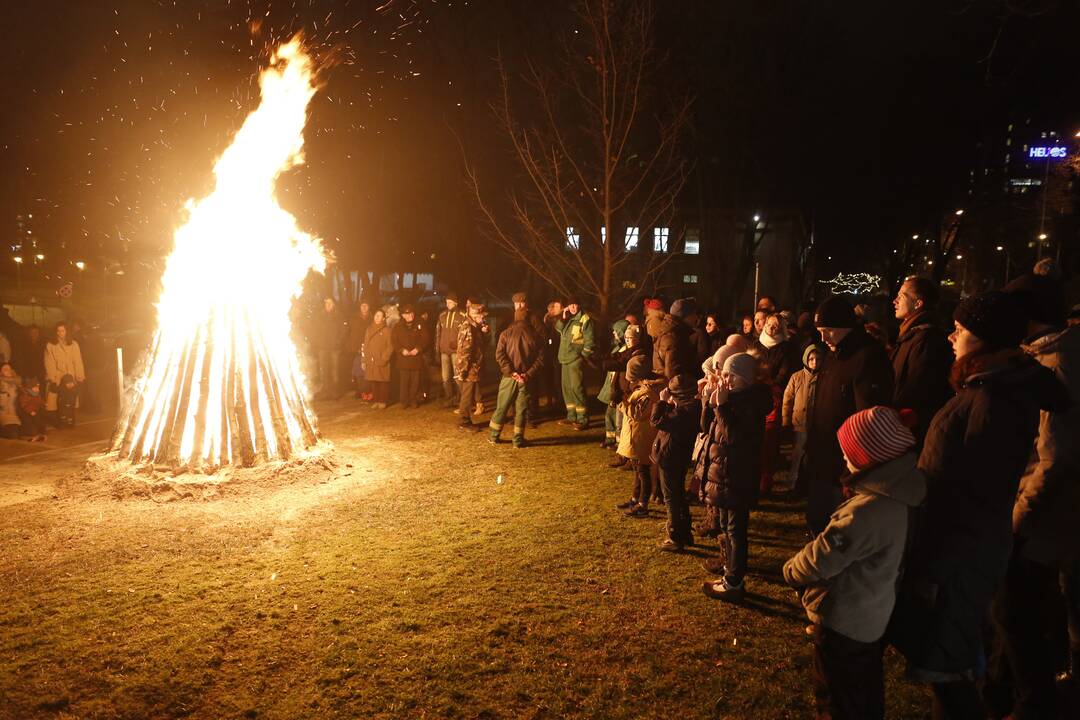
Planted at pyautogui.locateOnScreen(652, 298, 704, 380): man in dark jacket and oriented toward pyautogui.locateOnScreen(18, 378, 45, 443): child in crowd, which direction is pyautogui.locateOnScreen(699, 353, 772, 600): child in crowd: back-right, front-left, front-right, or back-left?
back-left

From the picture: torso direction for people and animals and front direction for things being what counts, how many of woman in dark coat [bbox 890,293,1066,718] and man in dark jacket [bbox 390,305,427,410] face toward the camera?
1

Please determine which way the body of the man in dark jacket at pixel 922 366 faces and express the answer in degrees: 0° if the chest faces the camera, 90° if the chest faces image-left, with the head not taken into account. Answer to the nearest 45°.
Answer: approximately 90°

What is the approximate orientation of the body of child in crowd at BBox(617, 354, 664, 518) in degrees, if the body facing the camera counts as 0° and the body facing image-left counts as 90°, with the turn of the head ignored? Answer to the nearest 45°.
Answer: approximately 90°

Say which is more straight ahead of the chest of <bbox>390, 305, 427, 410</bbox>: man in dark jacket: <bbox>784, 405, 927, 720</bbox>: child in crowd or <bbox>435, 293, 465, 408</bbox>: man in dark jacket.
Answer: the child in crowd

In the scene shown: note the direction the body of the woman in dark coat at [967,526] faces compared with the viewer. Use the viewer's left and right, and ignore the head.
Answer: facing to the left of the viewer

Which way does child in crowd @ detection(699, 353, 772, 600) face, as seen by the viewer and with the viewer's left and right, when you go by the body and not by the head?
facing to the left of the viewer

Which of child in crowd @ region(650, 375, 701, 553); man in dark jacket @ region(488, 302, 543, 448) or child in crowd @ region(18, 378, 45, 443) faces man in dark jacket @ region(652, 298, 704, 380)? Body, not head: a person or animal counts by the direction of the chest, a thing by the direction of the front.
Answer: child in crowd @ region(18, 378, 45, 443)

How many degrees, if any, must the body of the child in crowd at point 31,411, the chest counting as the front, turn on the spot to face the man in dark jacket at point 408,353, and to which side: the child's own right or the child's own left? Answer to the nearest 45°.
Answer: approximately 45° to the child's own left

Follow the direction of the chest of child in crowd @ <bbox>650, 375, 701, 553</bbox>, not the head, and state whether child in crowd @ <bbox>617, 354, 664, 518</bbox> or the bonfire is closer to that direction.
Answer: the bonfire

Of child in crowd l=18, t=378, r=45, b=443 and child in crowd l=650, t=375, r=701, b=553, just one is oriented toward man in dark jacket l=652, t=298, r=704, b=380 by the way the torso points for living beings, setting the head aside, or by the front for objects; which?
child in crowd l=18, t=378, r=45, b=443

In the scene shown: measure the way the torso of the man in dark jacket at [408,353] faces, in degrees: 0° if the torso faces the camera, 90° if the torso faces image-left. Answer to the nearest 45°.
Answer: approximately 0°

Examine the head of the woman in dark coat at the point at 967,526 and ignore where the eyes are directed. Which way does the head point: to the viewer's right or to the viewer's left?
to the viewer's left
